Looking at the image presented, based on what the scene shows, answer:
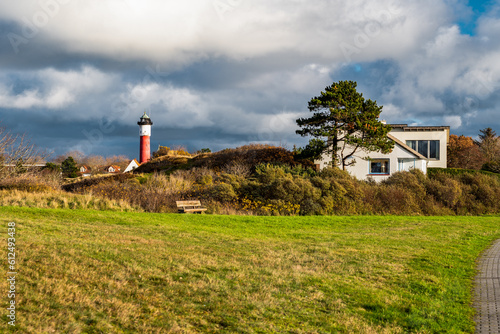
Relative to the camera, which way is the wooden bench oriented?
toward the camera

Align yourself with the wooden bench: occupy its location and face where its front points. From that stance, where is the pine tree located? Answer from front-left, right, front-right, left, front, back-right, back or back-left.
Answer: back-left

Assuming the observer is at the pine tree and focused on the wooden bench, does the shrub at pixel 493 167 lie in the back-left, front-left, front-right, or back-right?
back-left

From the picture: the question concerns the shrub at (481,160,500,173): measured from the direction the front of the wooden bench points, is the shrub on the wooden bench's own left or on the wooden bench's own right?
on the wooden bench's own left
